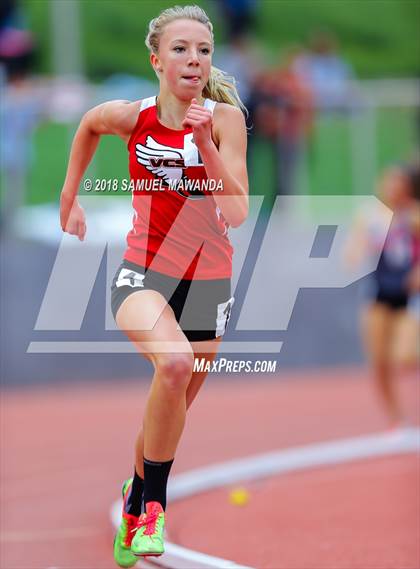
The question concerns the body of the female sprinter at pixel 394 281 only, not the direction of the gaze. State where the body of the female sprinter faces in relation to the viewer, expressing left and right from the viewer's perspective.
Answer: facing the viewer and to the left of the viewer

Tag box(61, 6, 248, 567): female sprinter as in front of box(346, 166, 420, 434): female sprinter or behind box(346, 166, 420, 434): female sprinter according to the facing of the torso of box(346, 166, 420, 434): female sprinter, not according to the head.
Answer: in front
